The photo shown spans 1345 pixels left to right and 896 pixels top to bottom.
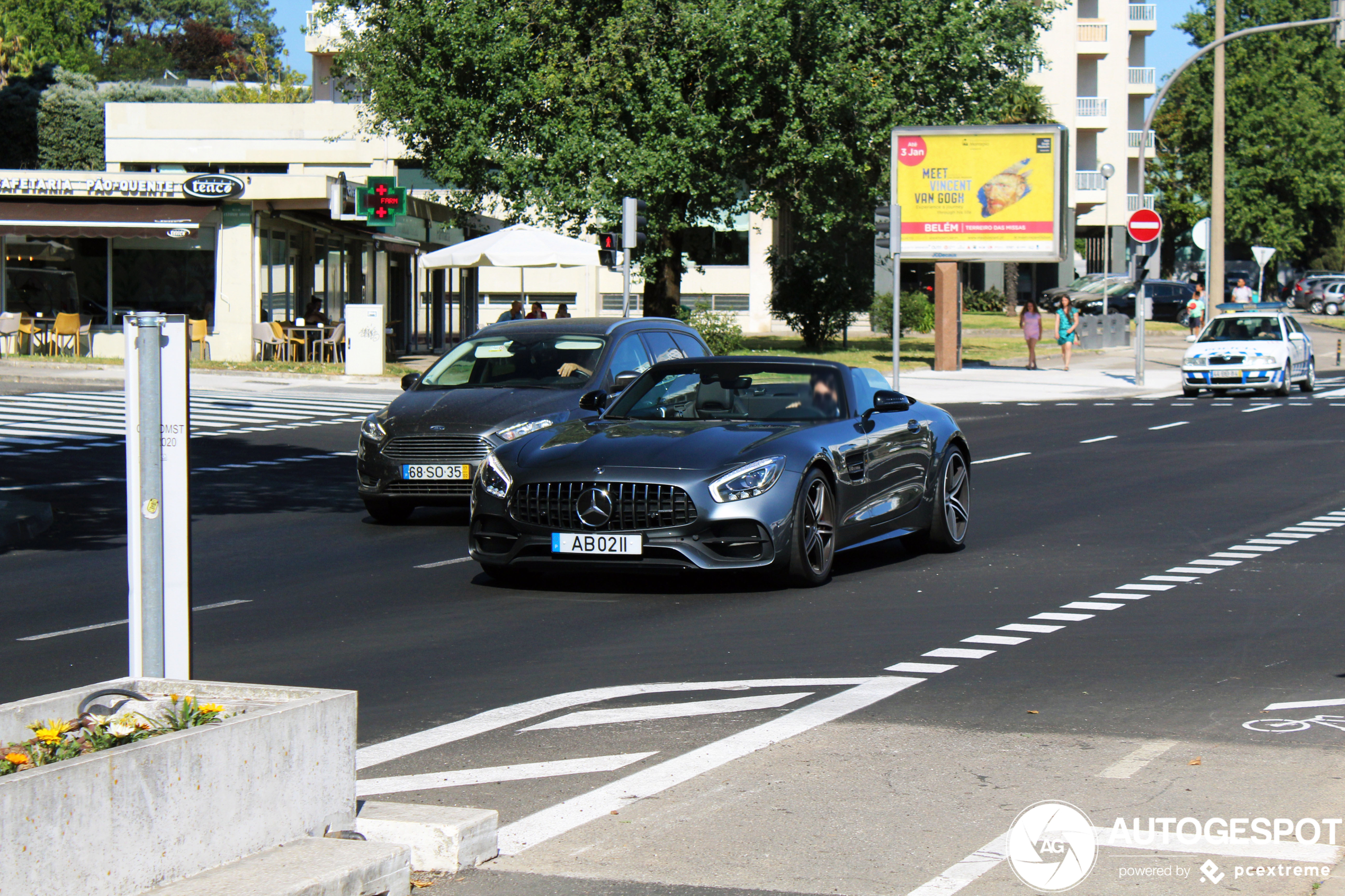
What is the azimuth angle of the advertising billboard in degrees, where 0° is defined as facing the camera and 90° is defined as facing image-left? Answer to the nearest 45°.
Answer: approximately 0°

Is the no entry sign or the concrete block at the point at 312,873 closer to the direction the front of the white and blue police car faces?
the concrete block

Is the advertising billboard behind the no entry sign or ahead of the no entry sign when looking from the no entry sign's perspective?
behind

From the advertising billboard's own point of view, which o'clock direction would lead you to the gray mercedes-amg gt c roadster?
The gray mercedes-amg gt c roadster is roughly at 12 o'clock from the advertising billboard.

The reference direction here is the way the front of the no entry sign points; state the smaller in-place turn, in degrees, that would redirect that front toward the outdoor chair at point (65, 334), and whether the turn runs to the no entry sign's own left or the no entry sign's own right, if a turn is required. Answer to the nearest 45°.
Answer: approximately 90° to the no entry sign's own right

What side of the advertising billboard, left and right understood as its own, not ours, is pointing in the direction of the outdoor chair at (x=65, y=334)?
right

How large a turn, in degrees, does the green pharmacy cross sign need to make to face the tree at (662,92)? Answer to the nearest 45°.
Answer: approximately 135° to its left

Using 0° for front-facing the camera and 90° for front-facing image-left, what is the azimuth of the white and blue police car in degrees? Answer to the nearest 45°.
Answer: approximately 45°
